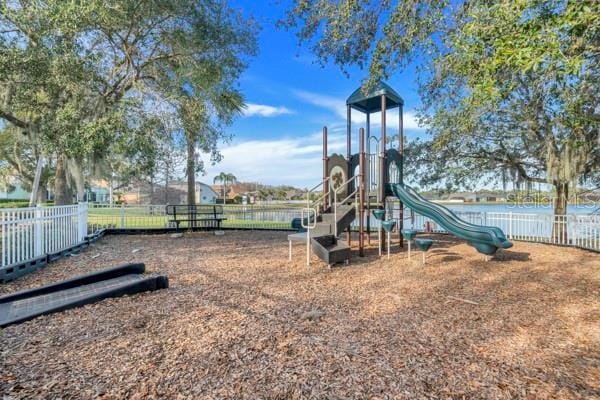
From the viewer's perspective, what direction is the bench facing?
toward the camera

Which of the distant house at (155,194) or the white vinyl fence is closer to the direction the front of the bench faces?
the white vinyl fence

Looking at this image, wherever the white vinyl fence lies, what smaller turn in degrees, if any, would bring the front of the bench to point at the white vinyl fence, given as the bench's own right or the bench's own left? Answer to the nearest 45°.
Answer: approximately 45° to the bench's own right

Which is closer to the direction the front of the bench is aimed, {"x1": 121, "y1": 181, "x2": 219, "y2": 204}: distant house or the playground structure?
the playground structure

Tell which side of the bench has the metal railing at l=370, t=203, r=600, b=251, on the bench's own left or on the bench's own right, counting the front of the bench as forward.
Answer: on the bench's own left

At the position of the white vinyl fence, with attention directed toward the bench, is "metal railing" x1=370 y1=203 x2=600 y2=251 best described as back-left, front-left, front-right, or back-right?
front-right

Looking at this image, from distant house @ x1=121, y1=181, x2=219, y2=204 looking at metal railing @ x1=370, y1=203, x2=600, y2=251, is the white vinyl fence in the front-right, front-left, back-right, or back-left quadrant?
front-right

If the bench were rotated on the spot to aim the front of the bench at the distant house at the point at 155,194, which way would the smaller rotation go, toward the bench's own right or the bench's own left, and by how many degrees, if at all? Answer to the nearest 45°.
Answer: approximately 180°

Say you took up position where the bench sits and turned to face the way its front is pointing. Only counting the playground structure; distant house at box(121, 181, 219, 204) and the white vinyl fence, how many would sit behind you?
1

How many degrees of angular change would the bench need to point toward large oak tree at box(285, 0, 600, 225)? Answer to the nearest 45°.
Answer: approximately 45° to its left

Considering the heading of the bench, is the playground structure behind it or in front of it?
in front

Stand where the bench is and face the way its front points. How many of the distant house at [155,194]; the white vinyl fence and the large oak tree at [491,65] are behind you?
1

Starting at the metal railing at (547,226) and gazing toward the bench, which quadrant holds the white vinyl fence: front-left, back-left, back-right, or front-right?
front-left
